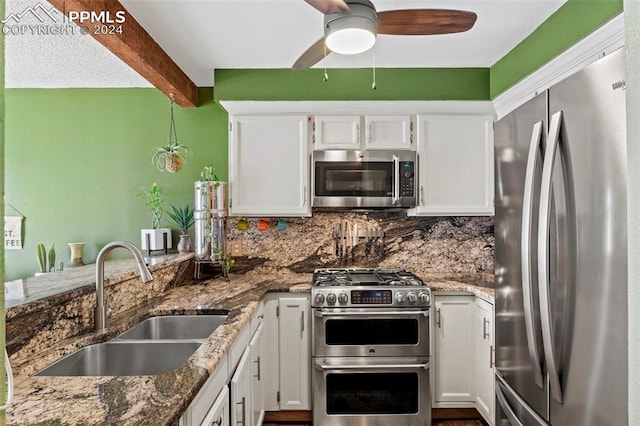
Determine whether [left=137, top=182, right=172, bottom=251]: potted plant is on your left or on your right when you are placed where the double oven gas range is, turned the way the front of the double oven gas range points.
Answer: on your right

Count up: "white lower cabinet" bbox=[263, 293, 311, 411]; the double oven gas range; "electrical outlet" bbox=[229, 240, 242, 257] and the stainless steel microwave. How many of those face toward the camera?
4

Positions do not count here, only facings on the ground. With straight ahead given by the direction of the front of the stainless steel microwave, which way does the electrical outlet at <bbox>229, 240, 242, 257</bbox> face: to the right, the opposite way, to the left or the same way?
the same way

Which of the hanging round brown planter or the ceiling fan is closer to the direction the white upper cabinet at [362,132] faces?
the ceiling fan

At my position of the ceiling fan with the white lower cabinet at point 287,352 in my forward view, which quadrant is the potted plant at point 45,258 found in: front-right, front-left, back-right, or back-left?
front-left

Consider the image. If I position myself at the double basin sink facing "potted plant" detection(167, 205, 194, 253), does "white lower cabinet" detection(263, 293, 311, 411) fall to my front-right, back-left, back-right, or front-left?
front-right

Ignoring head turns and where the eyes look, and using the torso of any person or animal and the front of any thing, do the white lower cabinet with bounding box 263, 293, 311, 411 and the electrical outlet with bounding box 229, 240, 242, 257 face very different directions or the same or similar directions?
same or similar directions

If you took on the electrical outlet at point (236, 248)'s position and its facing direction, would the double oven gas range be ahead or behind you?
ahead

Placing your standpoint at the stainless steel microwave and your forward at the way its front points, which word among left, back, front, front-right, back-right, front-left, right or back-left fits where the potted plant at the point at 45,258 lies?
right

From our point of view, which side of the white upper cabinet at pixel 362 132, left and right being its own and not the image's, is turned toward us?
front

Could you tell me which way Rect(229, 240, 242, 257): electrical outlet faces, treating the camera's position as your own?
facing the viewer

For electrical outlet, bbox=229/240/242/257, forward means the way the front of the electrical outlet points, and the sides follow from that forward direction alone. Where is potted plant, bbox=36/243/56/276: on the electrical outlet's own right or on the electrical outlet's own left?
on the electrical outlet's own right

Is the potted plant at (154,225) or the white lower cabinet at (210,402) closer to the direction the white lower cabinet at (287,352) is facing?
the white lower cabinet

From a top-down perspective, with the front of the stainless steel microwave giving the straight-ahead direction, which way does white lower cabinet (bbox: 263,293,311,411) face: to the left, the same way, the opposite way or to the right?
the same way
